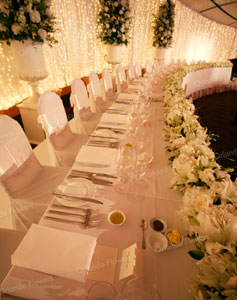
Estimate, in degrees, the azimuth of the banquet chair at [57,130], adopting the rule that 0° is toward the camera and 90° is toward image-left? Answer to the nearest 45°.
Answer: approximately 315°

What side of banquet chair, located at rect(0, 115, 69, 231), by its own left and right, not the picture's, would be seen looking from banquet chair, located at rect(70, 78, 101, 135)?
left

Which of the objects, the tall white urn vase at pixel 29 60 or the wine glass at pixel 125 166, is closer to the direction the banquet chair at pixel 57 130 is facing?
the wine glass

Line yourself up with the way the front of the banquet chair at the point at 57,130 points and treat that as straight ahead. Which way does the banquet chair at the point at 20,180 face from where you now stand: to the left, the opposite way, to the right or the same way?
the same way

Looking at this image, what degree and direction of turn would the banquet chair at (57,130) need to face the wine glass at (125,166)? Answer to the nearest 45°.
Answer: approximately 45° to its right

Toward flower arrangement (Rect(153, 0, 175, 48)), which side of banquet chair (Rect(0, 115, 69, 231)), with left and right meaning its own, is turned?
left

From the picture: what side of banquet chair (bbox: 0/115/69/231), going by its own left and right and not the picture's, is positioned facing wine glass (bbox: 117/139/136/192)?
front

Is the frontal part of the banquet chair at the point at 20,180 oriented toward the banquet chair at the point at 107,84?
no

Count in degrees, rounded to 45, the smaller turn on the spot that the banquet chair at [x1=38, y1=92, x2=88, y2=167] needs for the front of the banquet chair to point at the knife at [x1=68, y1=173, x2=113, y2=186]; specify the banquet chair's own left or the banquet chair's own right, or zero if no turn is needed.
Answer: approximately 45° to the banquet chair's own right

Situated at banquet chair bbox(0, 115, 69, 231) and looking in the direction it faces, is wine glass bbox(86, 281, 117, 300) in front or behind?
in front

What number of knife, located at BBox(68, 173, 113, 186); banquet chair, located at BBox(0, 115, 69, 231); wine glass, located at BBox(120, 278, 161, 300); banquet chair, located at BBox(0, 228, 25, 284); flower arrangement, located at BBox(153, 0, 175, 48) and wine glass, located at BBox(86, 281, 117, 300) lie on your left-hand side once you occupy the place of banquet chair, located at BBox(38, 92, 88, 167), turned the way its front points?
1

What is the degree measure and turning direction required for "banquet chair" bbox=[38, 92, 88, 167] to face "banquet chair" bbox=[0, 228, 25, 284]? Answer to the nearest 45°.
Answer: approximately 45° to its right

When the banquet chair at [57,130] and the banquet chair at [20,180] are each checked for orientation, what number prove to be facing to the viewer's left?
0

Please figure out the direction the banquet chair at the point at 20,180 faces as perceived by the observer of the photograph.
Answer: facing the viewer and to the right of the viewer

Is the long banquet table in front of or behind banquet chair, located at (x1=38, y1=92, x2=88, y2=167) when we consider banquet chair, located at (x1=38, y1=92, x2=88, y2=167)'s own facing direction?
in front

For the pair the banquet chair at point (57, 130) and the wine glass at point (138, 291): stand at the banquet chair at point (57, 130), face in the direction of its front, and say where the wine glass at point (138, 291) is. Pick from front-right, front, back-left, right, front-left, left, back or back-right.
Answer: front-right

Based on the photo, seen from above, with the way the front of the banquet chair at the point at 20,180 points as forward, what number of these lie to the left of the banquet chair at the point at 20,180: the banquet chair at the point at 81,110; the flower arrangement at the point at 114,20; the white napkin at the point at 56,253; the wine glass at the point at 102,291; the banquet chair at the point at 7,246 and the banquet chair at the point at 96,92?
3

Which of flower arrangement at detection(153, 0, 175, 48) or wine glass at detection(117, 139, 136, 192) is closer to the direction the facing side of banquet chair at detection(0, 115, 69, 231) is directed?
the wine glass

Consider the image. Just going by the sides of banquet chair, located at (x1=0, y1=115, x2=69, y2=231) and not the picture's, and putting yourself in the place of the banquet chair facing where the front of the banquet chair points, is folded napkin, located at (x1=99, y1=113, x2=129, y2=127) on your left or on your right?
on your left
